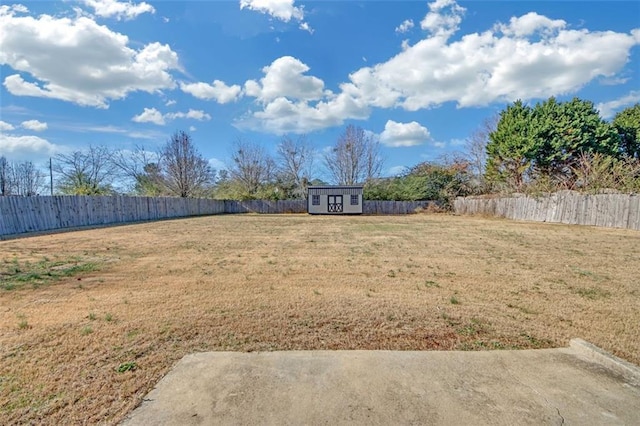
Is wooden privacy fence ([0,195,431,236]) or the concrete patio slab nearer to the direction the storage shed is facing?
the concrete patio slab

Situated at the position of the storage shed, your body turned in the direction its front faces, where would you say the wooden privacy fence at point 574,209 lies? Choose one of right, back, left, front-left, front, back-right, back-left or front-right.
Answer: front-left

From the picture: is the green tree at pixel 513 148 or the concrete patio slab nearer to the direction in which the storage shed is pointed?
the concrete patio slab

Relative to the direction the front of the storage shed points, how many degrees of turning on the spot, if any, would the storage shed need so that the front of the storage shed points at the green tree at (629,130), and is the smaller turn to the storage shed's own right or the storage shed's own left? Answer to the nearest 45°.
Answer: approximately 90° to the storage shed's own left

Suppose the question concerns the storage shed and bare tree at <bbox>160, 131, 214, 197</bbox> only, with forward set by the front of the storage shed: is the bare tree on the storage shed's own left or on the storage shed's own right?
on the storage shed's own right

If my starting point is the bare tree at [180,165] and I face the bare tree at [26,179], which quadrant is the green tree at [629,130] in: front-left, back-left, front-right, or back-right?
back-left

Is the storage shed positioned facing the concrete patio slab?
yes

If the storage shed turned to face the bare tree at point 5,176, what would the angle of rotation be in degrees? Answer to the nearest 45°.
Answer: approximately 90° to its right

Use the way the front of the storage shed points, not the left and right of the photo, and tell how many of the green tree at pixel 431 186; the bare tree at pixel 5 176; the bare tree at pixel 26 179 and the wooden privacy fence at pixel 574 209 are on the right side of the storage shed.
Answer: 2

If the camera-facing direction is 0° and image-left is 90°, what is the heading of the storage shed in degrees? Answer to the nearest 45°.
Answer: approximately 0°

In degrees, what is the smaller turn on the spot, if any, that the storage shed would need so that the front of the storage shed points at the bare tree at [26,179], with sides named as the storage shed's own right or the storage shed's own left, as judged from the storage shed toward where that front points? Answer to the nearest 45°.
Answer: approximately 90° to the storage shed's own right

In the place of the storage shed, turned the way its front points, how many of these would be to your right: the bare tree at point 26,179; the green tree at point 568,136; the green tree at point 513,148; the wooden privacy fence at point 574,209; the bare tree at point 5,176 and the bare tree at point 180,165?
3

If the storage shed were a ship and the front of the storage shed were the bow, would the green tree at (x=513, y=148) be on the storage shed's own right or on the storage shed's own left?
on the storage shed's own left

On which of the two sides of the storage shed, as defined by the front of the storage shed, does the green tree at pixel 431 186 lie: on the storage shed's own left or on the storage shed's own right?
on the storage shed's own left
